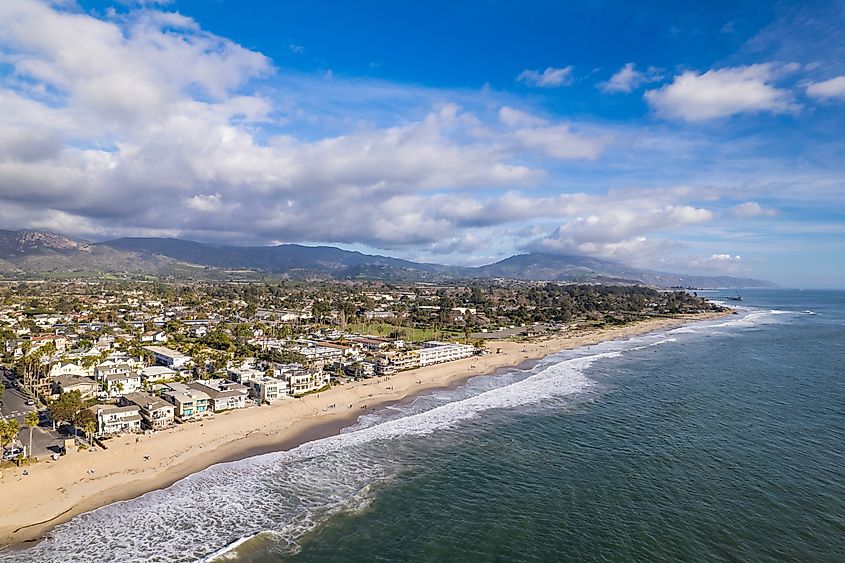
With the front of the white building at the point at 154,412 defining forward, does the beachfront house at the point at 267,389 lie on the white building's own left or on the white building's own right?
on the white building's own left

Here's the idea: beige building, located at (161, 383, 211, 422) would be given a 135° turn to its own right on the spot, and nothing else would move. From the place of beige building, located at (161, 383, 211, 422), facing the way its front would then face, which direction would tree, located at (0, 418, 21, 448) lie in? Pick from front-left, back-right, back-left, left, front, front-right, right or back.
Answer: front-left

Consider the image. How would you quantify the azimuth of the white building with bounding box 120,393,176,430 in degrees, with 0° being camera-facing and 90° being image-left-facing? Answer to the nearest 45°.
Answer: approximately 315°

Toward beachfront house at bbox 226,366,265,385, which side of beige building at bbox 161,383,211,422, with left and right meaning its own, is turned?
left

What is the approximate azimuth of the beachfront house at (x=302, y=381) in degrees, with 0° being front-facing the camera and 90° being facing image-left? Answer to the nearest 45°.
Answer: approximately 315°

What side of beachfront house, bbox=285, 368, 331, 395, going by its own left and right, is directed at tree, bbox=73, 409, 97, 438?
right
